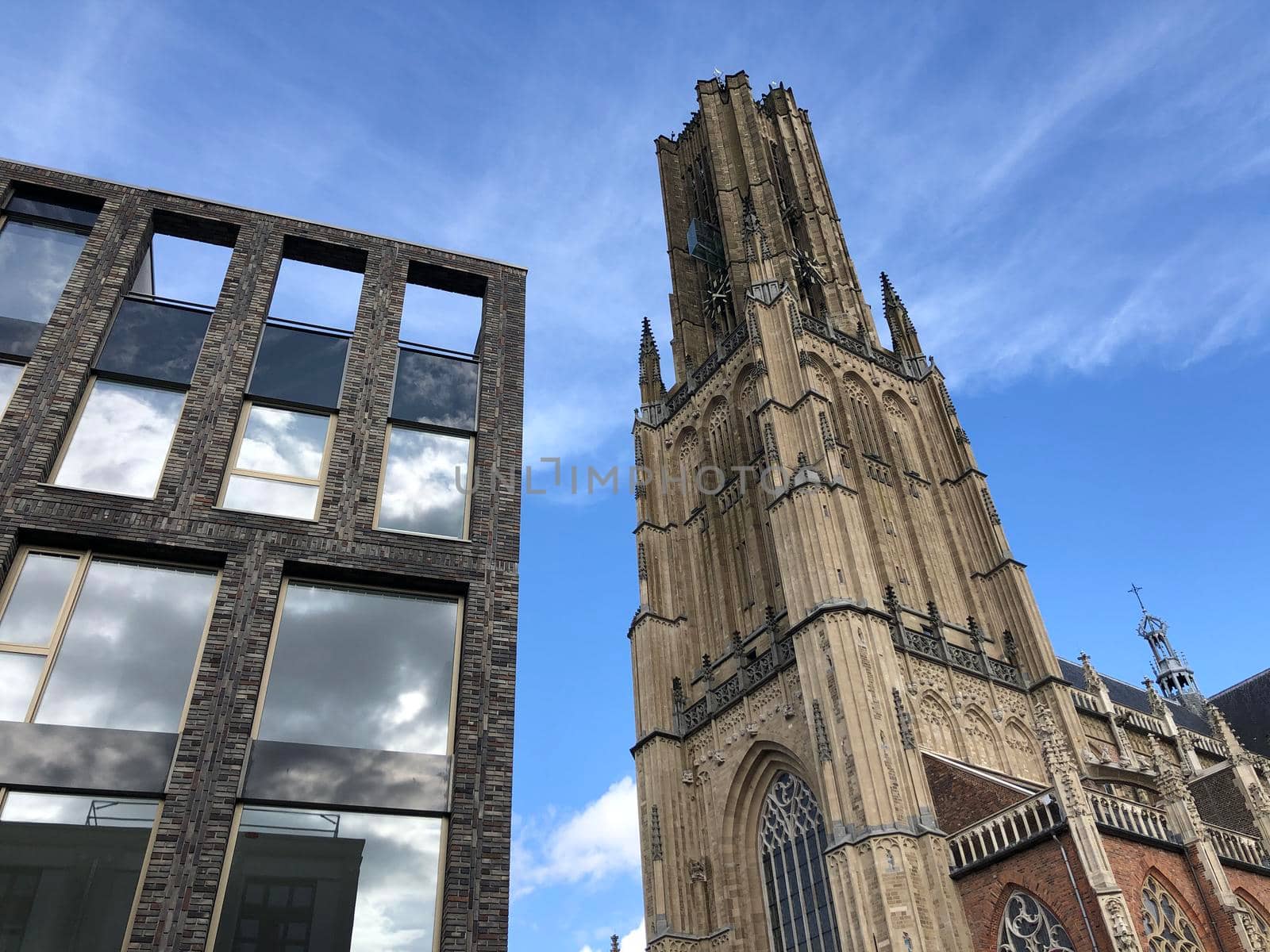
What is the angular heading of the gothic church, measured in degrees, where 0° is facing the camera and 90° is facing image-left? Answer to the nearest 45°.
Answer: approximately 45°
